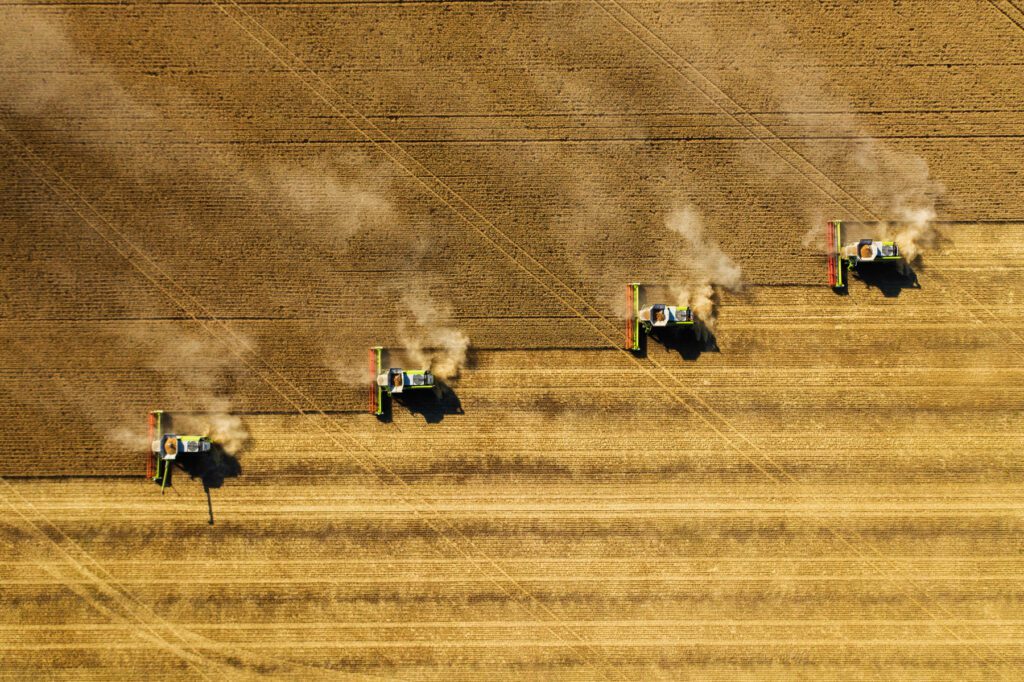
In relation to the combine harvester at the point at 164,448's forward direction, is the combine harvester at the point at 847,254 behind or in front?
behind

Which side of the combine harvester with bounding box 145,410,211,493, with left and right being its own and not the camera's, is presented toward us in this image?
left

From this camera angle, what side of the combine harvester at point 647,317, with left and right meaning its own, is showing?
left

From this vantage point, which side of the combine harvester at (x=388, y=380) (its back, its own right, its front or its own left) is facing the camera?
left

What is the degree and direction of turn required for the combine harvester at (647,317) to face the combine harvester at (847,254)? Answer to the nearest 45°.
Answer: approximately 180°

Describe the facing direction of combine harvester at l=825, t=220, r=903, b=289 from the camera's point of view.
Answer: facing to the left of the viewer
